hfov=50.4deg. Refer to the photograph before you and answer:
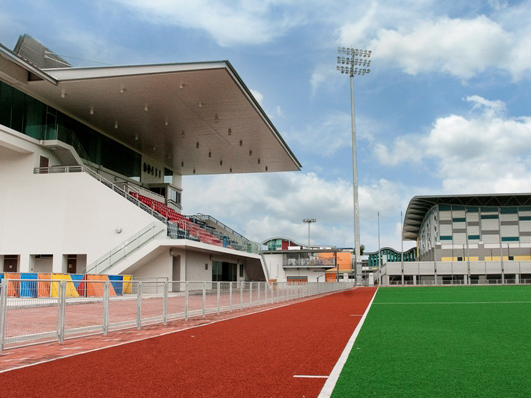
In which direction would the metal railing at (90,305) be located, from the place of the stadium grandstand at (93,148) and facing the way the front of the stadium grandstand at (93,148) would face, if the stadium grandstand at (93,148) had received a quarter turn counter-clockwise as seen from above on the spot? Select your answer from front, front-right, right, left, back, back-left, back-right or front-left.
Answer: back-right

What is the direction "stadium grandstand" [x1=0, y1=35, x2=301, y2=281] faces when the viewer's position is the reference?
facing the viewer and to the right of the viewer
